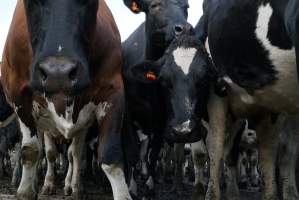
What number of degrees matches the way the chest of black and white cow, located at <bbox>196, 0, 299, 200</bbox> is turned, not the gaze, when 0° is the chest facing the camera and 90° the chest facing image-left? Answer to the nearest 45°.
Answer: approximately 45°

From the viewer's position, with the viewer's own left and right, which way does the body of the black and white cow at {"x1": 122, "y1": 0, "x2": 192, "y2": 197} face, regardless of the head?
facing the viewer and to the right of the viewer

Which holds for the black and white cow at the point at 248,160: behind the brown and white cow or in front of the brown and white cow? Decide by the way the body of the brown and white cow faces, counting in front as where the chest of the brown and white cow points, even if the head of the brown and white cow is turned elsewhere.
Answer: behind

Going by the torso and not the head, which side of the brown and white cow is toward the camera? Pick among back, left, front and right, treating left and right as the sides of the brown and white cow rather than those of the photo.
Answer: front

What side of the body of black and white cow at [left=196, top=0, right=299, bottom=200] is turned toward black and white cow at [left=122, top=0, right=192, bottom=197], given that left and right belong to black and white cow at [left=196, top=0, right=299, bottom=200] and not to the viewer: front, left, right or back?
right

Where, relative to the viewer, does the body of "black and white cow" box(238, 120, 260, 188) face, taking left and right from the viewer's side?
facing the viewer

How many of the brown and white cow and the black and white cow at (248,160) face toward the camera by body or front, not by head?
2

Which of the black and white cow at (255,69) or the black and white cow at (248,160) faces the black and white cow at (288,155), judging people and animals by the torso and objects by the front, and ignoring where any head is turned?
the black and white cow at (248,160)

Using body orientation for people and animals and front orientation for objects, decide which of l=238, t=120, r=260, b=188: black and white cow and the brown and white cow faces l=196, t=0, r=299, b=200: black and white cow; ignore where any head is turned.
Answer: l=238, t=120, r=260, b=188: black and white cow

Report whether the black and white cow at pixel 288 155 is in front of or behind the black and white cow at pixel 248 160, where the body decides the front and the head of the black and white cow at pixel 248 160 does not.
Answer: in front
